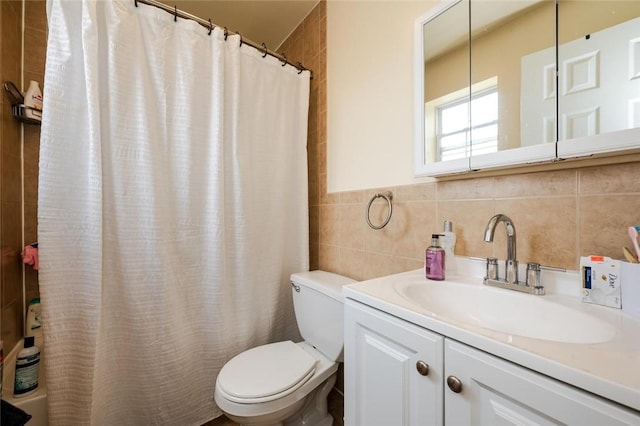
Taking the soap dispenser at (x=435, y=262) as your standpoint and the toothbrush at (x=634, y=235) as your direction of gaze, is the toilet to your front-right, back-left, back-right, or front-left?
back-right

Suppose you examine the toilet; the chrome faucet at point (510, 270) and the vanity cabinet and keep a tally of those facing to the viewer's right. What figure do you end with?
0

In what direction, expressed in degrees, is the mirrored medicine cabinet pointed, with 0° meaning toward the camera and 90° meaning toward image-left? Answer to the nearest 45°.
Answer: approximately 45°

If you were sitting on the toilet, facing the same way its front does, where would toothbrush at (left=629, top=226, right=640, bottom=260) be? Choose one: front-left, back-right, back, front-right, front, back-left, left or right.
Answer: left

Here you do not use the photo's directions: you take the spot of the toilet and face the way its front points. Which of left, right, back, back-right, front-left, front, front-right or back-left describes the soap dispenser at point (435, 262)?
left

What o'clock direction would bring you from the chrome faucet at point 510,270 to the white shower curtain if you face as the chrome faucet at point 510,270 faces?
The white shower curtain is roughly at 1 o'clock from the chrome faucet.

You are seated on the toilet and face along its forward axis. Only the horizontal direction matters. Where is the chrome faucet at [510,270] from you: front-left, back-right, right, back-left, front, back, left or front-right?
left

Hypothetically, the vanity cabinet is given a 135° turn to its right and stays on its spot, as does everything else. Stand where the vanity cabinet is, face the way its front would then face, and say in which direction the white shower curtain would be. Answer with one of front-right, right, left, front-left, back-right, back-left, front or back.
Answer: left

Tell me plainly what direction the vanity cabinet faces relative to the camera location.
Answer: facing the viewer and to the left of the viewer
